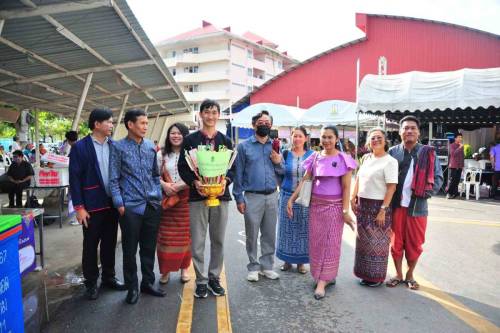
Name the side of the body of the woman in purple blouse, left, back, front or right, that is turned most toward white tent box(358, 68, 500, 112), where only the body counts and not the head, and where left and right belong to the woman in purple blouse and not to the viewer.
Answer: back

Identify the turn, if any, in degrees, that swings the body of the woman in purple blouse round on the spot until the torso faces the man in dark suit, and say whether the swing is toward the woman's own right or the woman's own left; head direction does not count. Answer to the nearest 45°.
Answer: approximately 90° to the woman's own right

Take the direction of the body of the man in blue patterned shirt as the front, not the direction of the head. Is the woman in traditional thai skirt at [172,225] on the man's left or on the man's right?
on the man's left

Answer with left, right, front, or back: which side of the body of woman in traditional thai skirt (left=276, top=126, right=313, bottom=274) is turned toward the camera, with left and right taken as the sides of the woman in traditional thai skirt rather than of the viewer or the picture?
front

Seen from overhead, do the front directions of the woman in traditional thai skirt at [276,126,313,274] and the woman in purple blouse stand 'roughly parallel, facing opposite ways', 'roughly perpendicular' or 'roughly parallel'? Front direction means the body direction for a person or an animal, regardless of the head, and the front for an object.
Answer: roughly parallel

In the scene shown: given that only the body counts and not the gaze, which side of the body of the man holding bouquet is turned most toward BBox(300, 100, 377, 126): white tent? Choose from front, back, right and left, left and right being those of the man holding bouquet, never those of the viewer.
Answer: back

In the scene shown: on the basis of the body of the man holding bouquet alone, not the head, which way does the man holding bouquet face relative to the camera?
toward the camera

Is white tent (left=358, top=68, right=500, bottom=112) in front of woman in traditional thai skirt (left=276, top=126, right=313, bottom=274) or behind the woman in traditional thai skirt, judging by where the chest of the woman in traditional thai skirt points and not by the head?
behind

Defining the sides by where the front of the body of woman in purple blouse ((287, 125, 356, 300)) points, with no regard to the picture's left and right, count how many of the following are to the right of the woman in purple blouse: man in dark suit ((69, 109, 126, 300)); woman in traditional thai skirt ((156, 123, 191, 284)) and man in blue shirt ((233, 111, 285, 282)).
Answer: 3

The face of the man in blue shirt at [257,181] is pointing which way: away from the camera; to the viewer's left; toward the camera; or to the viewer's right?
toward the camera

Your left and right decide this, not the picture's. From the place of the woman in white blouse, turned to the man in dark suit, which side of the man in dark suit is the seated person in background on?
right

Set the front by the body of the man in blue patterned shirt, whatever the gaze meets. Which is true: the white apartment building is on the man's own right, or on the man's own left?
on the man's own left

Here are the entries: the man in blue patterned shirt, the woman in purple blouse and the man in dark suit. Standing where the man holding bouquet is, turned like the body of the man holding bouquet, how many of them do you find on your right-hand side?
2
